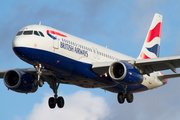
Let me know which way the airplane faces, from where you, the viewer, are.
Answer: facing the viewer and to the left of the viewer
